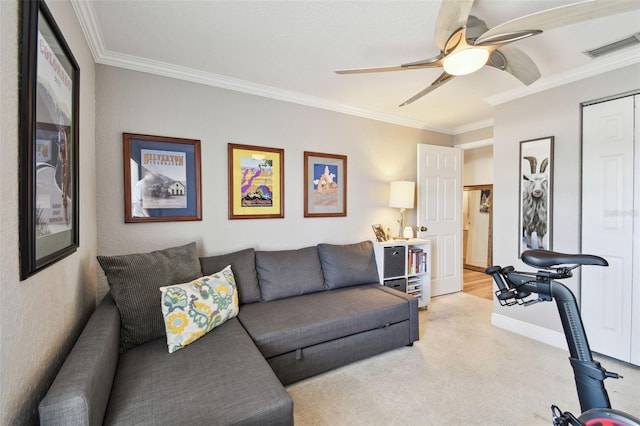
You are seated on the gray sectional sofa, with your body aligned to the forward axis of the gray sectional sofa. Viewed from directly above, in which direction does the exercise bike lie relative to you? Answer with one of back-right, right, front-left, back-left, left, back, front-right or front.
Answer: front

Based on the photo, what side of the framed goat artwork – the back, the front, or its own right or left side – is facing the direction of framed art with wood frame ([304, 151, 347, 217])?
front

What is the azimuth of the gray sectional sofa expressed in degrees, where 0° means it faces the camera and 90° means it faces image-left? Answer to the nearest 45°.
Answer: approximately 315°

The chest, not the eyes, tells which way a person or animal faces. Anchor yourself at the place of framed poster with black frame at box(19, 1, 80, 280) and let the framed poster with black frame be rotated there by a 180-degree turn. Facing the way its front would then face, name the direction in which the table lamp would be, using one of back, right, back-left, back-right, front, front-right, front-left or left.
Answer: back

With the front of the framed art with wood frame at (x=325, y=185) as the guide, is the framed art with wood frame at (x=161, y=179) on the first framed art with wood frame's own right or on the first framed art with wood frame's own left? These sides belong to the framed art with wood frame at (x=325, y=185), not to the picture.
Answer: on the first framed art with wood frame's own right

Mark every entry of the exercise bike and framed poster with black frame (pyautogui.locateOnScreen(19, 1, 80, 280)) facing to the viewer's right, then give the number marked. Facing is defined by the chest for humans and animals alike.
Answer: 2

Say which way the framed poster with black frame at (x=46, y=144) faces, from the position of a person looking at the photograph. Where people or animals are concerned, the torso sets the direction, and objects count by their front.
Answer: facing to the right of the viewer

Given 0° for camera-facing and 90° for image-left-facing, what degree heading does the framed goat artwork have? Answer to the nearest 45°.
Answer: approximately 45°

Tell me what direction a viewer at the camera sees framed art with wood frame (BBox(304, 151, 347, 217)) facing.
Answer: facing the viewer and to the right of the viewer

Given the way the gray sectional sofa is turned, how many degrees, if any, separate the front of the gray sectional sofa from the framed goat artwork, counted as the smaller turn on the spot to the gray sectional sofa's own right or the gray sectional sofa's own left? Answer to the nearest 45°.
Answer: approximately 45° to the gray sectional sofa's own left

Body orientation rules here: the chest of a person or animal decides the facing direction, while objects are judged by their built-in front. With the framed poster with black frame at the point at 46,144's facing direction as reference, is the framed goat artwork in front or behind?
in front
